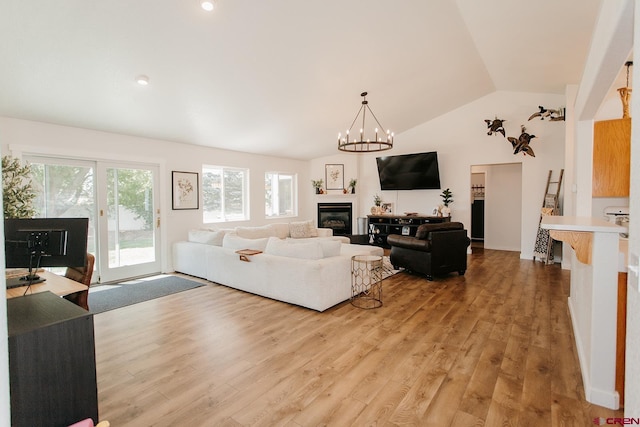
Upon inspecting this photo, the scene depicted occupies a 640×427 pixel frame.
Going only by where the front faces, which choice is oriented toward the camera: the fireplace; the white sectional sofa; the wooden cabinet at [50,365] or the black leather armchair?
the fireplace

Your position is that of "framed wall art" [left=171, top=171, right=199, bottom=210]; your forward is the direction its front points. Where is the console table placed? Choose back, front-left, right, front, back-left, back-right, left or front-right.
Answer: front-left

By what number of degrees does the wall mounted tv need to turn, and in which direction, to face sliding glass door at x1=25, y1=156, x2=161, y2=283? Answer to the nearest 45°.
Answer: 0° — it already faces it

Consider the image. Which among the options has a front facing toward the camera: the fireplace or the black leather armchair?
the fireplace

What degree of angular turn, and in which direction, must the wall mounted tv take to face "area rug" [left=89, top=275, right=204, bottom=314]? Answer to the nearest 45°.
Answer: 0° — it already faces it

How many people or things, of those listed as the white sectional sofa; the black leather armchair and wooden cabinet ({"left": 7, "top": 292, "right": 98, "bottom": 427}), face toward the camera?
0

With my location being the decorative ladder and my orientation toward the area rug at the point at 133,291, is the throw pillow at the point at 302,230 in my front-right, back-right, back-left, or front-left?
front-right

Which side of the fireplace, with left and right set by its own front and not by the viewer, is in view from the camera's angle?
front

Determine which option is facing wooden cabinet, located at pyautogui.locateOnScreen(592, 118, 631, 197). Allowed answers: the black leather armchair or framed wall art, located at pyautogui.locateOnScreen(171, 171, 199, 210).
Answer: the framed wall art

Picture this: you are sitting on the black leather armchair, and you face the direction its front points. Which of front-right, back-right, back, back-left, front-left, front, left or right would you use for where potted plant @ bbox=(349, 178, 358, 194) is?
front

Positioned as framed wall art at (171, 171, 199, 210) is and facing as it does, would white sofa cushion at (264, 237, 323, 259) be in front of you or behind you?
in front

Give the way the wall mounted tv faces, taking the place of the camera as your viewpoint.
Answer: facing the viewer and to the left of the viewer

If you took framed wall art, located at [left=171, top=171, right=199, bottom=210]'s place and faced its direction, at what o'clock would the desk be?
The desk is roughly at 2 o'clock from the framed wall art.

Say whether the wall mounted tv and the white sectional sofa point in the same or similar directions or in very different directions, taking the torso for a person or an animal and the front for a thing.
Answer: very different directions

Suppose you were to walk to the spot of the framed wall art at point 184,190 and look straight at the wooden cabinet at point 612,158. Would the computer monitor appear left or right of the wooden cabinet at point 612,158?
right

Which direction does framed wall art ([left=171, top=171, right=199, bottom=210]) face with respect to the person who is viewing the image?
facing the viewer and to the right of the viewer

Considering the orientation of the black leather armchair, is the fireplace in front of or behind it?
in front

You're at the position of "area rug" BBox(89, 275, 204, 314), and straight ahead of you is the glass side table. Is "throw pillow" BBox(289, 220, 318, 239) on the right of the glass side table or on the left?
left

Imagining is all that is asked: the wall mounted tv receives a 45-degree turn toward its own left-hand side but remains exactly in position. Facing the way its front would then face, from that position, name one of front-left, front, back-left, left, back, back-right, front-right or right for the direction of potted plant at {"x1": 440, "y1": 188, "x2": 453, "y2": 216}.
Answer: left
